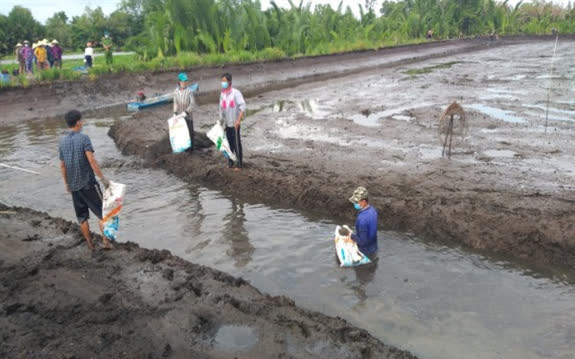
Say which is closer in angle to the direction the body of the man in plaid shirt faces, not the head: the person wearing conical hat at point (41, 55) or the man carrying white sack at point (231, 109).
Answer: the man carrying white sack

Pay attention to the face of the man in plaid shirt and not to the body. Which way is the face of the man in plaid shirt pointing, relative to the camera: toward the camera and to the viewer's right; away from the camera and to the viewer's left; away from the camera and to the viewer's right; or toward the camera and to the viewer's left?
away from the camera and to the viewer's right

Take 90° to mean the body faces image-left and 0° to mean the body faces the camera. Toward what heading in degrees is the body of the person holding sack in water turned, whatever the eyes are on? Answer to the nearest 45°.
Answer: approximately 90°

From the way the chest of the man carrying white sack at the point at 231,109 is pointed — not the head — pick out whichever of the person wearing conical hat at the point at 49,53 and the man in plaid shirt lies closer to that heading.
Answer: the man in plaid shirt

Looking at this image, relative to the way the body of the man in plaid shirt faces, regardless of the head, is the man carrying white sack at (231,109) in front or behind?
in front

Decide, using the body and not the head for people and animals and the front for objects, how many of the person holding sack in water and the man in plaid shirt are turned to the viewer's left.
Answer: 1

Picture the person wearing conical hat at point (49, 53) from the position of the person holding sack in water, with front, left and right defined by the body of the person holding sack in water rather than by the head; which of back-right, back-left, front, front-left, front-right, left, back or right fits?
front-right

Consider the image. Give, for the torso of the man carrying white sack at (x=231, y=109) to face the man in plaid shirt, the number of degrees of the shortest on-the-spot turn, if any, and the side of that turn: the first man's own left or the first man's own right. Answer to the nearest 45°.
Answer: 0° — they already face them

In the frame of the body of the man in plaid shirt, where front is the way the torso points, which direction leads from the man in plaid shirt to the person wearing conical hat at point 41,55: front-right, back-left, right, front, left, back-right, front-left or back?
front-left

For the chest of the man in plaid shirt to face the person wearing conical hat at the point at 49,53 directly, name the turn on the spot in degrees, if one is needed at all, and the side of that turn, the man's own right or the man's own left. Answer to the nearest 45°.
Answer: approximately 45° to the man's own left

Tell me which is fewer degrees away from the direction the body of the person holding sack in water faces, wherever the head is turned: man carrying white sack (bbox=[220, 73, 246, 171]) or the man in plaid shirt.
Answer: the man in plaid shirt

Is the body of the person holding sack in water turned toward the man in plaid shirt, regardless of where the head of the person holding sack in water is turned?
yes

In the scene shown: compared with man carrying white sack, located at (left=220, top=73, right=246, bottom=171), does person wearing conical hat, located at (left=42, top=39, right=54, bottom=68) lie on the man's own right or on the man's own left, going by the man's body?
on the man's own right
